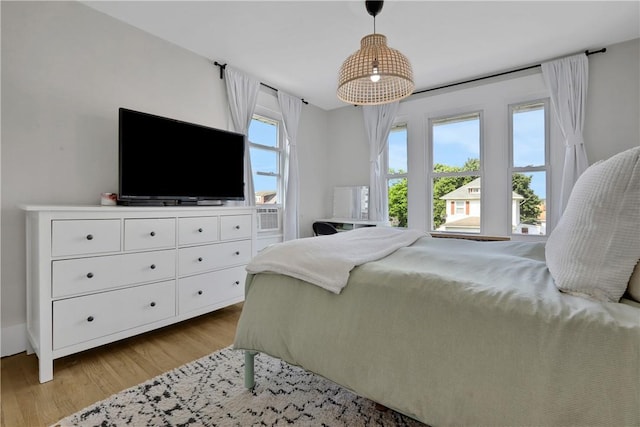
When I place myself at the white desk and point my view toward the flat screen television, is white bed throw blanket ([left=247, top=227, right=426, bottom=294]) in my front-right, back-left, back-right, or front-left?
front-left

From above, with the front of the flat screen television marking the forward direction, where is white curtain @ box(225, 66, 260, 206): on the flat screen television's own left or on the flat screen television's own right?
on the flat screen television's own left

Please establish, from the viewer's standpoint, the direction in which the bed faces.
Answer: facing away from the viewer and to the left of the viewer

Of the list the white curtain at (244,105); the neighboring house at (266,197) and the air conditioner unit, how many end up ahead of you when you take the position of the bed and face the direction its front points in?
3

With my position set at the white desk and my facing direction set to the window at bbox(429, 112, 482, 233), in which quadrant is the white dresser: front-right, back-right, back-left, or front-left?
back-right

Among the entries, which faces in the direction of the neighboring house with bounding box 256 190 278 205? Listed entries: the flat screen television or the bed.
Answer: the bed

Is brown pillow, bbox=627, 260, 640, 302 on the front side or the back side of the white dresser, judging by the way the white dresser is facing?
on the front side

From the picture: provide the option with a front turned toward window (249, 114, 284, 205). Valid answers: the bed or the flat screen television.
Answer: the bed

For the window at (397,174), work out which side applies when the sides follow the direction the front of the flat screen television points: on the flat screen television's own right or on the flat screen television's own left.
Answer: on the flat screen television's own left

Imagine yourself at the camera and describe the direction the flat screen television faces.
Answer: facing the viewer and to the right of the viewer

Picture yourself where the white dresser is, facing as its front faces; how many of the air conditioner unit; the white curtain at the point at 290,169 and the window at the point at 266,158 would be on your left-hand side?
3

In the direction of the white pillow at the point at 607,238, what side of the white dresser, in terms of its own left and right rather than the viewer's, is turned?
front

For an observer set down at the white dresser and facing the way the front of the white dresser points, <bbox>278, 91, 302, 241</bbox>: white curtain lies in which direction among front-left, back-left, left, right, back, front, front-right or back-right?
left

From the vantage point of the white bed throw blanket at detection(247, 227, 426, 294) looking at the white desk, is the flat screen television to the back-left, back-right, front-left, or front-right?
front-left

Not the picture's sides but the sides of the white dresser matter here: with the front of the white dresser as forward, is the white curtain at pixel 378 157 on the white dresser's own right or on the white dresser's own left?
on the white dresser's own left

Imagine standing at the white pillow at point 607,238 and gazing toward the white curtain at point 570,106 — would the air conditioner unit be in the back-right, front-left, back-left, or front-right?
front-left

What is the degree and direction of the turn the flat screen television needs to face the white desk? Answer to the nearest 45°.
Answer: approximately 45° to its left

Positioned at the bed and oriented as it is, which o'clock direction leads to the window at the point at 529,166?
The window is roughly at 2 o'clock from the bed.

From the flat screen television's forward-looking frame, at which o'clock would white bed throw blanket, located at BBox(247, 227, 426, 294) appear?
The white bed throw blanket is roughly at 1 o'clock from the flat screen television.

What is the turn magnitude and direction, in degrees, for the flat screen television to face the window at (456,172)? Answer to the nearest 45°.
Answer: approximately 45° to its left

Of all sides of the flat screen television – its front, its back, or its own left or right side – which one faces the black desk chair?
left

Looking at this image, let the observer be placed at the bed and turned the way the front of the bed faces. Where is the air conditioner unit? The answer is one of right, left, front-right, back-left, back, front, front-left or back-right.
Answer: front
